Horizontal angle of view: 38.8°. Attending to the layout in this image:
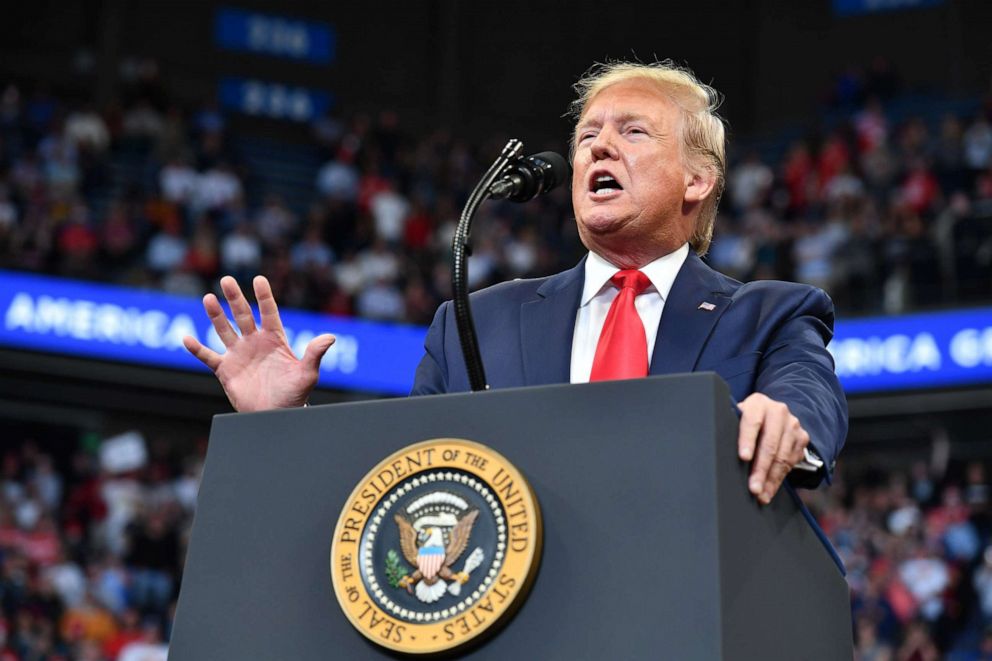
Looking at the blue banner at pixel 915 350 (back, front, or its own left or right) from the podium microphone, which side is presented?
front

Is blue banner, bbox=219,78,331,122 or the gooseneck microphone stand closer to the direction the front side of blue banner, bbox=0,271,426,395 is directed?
the gooseneck microphone stand

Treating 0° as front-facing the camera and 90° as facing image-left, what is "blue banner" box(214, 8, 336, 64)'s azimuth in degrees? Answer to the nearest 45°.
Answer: approximately 0°

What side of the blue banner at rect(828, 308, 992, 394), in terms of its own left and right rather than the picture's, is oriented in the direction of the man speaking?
front

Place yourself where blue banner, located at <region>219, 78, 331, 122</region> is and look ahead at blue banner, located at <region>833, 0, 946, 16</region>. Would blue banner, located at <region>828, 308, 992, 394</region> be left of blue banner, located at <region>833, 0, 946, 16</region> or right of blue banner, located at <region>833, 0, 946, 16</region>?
right

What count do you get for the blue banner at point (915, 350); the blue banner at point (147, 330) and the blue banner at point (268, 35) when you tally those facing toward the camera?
3

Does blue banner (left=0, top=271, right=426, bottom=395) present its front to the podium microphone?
yes

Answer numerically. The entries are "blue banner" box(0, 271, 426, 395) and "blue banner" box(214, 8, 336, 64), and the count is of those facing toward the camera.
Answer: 2

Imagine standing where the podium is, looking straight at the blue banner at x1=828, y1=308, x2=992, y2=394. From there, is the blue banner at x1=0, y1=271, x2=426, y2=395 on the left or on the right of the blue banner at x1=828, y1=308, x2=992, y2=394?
left

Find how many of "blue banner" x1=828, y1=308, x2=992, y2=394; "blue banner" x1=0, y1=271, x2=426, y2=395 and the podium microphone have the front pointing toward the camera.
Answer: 2

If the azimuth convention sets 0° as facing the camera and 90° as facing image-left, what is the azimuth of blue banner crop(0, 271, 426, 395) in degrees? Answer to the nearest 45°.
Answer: approximately 0°

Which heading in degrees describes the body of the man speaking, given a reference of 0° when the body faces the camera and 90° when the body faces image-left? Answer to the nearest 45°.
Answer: approximately 45°

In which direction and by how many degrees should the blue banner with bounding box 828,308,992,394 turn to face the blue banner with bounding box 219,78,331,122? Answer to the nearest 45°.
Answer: approximately 90° to its right
